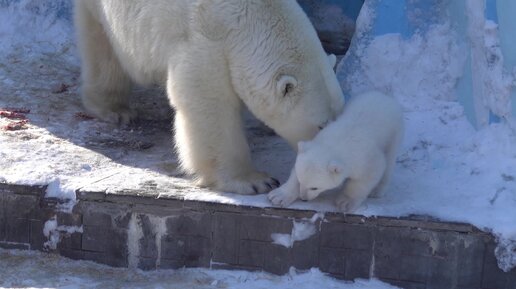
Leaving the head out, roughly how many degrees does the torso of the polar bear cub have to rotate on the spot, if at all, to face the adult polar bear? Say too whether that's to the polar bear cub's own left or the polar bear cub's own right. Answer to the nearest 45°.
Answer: approximately 90° to the polar bear cub's own right

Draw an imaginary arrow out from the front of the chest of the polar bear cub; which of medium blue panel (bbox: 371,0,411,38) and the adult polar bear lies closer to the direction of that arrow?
the adult polar bear

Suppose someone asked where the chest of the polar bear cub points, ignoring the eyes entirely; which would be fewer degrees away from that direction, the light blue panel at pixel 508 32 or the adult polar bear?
the adult polar bear

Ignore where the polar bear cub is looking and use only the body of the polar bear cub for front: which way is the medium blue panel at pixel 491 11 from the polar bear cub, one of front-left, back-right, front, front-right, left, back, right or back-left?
back

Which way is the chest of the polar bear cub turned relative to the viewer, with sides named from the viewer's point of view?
facing the viewer and to the left of the viewer

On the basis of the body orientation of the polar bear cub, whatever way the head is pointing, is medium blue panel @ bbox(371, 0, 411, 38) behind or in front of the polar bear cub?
behind
